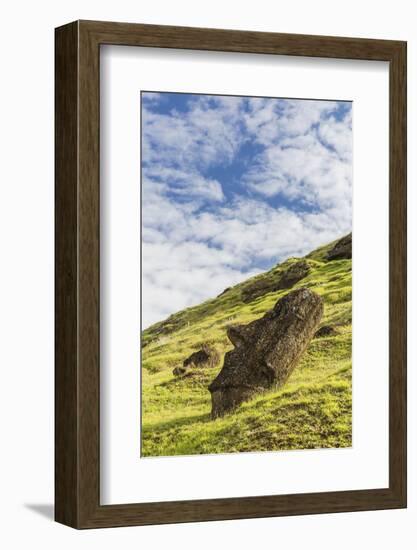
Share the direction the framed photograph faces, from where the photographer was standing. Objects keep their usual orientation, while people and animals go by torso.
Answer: facing the viewer and to the right of the viewer
